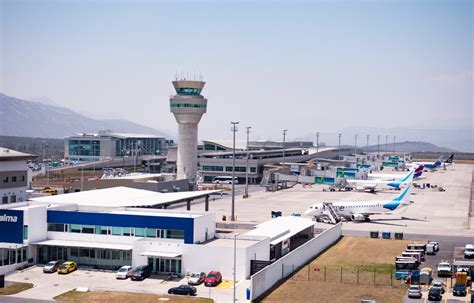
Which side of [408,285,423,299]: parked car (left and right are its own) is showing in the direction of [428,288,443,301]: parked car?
left

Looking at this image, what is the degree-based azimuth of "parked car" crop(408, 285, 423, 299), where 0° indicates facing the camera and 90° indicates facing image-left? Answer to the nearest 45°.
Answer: approximately 0°

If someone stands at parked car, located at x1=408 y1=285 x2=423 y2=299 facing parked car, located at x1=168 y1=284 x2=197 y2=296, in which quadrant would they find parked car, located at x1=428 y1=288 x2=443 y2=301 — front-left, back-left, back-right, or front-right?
back-left

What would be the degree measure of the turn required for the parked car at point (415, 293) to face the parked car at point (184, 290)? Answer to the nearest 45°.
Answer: approximately 90° to its right
